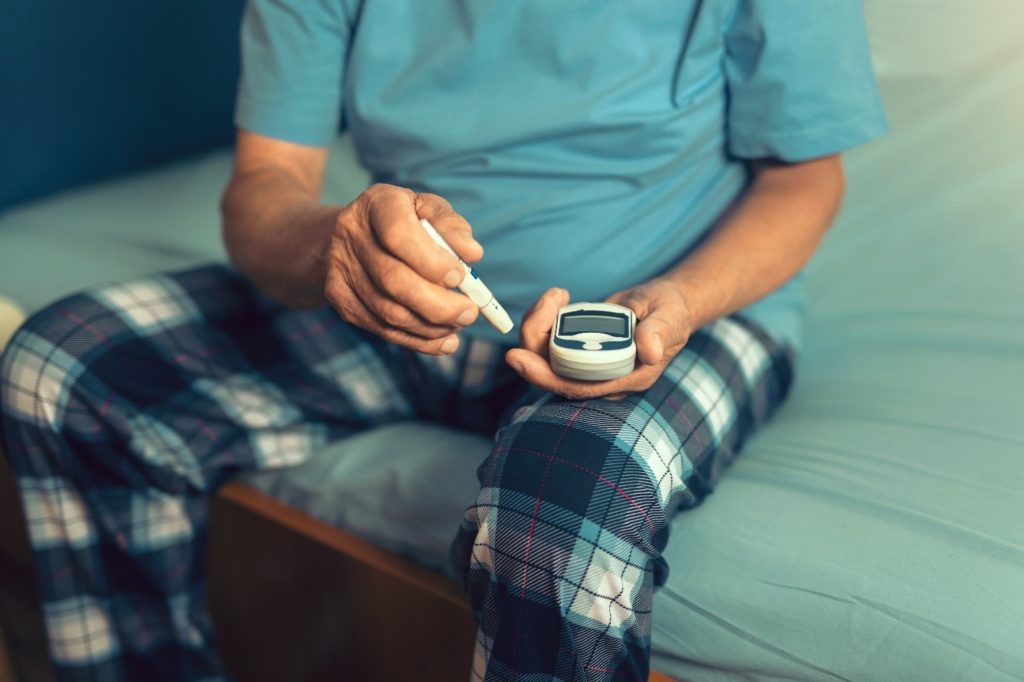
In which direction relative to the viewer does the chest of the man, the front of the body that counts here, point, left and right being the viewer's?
facing the viewer and to the left of the viewer
